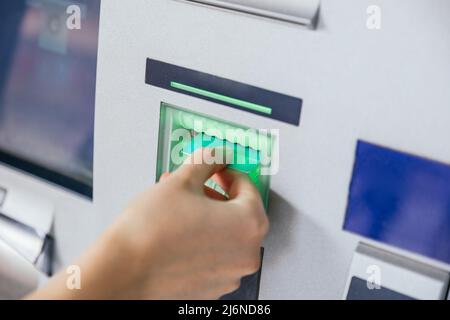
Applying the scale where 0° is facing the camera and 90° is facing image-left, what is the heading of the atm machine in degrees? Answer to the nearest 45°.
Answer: approximately 45°
